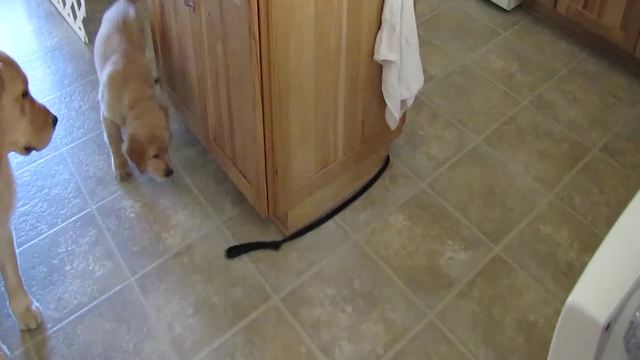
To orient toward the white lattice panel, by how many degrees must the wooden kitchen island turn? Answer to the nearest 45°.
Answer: approximately 90° to its right

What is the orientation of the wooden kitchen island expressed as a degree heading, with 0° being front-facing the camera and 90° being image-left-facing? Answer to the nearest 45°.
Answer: approximately 45°

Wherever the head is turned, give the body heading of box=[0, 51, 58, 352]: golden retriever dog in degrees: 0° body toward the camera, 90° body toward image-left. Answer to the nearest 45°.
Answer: approximately 270°

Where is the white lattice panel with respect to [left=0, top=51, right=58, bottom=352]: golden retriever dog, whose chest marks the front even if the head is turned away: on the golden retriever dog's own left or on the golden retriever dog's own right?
on the golden retriever dog's own left

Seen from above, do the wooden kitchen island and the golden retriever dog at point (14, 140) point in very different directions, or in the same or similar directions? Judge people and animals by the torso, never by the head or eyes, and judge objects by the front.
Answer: very different directions

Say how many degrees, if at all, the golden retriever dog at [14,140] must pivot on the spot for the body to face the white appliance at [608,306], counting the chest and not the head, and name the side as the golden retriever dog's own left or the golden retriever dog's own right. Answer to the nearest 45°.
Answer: approximately 45° to the golden retriever dog's own right

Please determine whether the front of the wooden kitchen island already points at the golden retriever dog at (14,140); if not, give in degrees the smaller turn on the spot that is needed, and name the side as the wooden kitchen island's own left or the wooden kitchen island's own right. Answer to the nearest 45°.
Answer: approximately 45° to the wooden kitchen island's own right

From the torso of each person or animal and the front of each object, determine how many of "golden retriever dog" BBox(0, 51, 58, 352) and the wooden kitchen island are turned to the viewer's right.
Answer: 1
